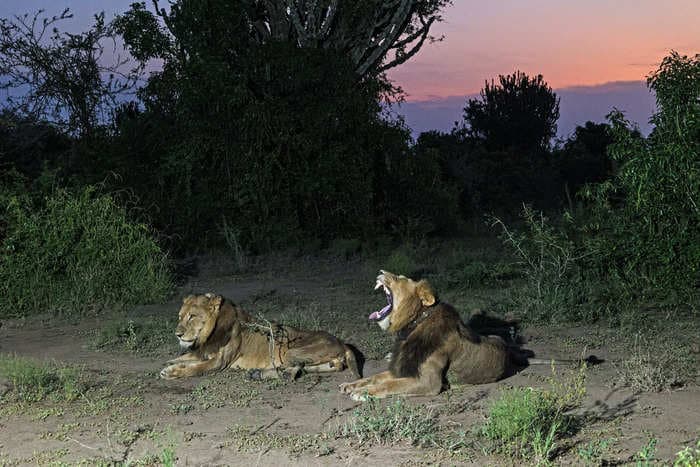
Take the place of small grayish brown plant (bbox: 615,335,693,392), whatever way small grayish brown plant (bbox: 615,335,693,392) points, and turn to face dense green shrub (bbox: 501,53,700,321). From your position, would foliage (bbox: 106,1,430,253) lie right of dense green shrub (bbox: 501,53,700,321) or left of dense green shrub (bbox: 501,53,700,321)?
left

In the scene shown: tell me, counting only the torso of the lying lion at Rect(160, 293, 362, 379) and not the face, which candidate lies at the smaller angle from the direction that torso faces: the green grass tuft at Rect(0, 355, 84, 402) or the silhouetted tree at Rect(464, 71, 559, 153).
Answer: the green grass tuft

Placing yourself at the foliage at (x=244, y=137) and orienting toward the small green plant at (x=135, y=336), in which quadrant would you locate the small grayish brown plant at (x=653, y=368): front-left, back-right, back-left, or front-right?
front-left

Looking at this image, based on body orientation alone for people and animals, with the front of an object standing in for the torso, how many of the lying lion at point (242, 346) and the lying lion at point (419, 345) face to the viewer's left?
2

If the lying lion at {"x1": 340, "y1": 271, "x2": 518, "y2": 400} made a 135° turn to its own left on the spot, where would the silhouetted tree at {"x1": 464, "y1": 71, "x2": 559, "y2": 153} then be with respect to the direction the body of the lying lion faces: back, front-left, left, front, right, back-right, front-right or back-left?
back-left

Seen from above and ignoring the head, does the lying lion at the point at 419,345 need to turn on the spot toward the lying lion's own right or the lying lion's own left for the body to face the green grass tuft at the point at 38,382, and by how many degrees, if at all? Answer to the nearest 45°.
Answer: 0° — it already faces it

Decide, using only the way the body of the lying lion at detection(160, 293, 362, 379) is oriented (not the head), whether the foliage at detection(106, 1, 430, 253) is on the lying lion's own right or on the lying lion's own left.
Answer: on the lying lion's own right

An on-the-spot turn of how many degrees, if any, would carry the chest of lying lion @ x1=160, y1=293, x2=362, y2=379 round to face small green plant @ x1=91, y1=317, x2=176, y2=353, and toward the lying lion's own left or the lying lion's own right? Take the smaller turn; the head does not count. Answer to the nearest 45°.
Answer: approximately 45° to the lying lion's own right

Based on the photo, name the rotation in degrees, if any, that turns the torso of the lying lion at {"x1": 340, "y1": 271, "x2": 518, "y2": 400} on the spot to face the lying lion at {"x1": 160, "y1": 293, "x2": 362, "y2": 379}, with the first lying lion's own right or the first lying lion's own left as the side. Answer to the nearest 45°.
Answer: approximately 45° to the first lying lion's own right

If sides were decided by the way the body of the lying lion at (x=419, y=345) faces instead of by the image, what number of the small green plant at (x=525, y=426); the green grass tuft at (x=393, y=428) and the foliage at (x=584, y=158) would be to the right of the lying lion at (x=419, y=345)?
1

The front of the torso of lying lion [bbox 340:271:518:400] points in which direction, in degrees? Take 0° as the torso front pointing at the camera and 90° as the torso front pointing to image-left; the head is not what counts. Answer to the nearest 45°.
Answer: approximately 90°

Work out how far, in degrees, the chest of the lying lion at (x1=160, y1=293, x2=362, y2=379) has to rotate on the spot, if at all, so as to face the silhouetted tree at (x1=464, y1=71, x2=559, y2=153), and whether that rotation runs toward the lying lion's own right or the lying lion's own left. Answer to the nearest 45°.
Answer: approximately 90° to the lying lion's own right

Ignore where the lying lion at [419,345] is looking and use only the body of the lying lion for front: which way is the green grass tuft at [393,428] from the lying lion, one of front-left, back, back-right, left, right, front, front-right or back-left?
left

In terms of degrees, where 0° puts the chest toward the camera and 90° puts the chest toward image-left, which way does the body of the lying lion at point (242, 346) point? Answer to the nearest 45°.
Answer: approximately 90°

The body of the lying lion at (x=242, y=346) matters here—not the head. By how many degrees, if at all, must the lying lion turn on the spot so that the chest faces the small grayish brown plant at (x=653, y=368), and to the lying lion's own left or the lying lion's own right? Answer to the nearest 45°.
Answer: approximately 180°

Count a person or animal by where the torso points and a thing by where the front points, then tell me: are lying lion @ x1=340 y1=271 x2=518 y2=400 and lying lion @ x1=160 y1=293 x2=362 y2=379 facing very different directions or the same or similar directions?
same or similar directions

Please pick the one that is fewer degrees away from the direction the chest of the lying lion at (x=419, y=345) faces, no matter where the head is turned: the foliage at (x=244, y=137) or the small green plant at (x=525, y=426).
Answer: the foliage

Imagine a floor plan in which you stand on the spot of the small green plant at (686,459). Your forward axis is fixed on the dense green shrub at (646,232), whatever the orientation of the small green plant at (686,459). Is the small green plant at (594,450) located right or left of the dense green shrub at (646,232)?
left
